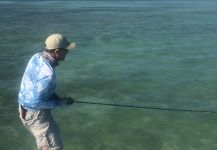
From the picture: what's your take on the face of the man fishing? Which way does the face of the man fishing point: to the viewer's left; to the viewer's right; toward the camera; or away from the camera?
to the viewer's right

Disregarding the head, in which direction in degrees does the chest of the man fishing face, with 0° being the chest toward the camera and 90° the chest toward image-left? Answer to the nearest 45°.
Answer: approximately 270°
